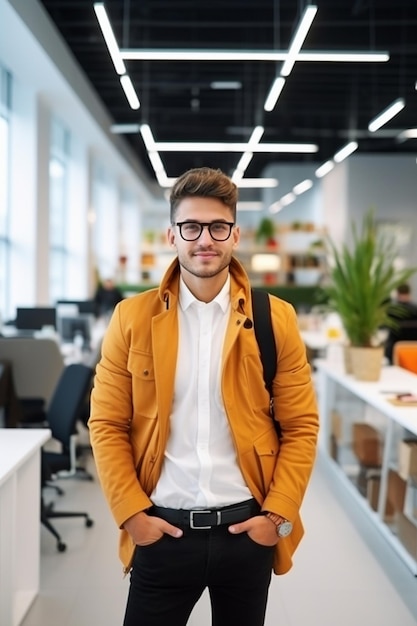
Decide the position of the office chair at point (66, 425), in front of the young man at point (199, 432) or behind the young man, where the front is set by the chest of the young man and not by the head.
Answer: behind

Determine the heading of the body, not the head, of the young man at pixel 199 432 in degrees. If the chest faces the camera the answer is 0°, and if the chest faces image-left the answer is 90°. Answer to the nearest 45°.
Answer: approximately 0°

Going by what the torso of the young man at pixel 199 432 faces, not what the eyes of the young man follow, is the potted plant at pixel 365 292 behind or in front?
behind

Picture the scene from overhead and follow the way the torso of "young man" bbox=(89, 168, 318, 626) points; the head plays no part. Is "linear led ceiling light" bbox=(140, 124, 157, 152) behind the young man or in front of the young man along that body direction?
behind

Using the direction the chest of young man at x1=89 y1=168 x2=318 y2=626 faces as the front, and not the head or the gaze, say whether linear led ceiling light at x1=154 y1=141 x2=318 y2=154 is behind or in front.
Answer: behind

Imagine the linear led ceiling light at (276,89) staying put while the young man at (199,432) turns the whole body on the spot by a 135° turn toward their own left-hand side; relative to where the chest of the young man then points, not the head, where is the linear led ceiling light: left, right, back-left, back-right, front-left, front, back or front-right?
front-left

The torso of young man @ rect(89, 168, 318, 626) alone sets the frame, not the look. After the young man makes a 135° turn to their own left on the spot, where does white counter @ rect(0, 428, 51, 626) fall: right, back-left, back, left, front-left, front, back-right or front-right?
left

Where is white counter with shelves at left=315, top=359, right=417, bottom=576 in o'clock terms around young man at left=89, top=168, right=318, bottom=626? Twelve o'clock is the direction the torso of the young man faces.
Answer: The white counter with shelves is roughly at 7 o'clock from the young man.

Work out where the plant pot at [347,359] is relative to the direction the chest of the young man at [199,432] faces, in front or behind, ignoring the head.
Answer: behind

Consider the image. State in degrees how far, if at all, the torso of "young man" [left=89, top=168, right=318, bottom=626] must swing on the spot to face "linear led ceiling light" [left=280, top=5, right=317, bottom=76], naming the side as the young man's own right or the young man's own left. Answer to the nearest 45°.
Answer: approximately 180°

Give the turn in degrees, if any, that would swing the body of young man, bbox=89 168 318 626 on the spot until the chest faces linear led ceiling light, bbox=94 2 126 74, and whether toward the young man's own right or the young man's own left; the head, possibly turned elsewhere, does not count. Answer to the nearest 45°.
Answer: approximately 180°

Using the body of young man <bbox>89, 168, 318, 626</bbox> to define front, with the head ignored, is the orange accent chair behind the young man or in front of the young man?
behind
